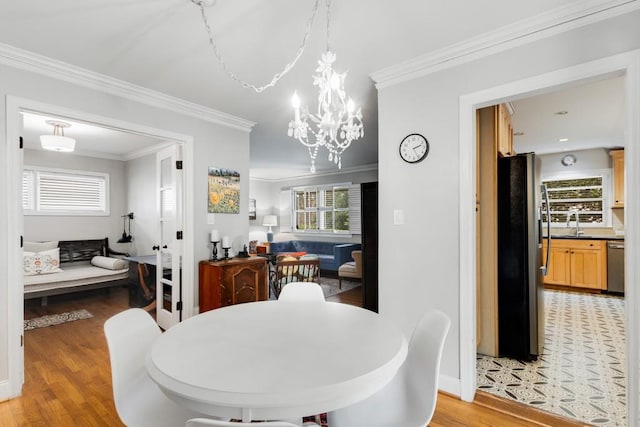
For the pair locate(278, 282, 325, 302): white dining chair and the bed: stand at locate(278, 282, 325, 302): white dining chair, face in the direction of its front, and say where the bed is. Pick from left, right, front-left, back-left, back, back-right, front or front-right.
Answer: back-right

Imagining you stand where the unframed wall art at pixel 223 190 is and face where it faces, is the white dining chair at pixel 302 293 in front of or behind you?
in front

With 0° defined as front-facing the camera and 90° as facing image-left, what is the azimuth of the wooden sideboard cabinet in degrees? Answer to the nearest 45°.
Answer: approximately 315°

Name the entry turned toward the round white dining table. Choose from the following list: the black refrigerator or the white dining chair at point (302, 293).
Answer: the white dining chair

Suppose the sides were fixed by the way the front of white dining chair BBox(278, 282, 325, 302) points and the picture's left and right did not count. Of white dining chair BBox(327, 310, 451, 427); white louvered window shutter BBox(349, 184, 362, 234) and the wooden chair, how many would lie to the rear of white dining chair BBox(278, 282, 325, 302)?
2

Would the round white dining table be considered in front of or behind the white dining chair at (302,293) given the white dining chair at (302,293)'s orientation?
in front

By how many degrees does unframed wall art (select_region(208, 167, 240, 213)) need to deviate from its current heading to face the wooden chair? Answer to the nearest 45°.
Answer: approximately 90° to its left

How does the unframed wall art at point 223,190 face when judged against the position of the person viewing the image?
facing the viewer and to the right of the viewer

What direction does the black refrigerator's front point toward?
to the viewer's right
